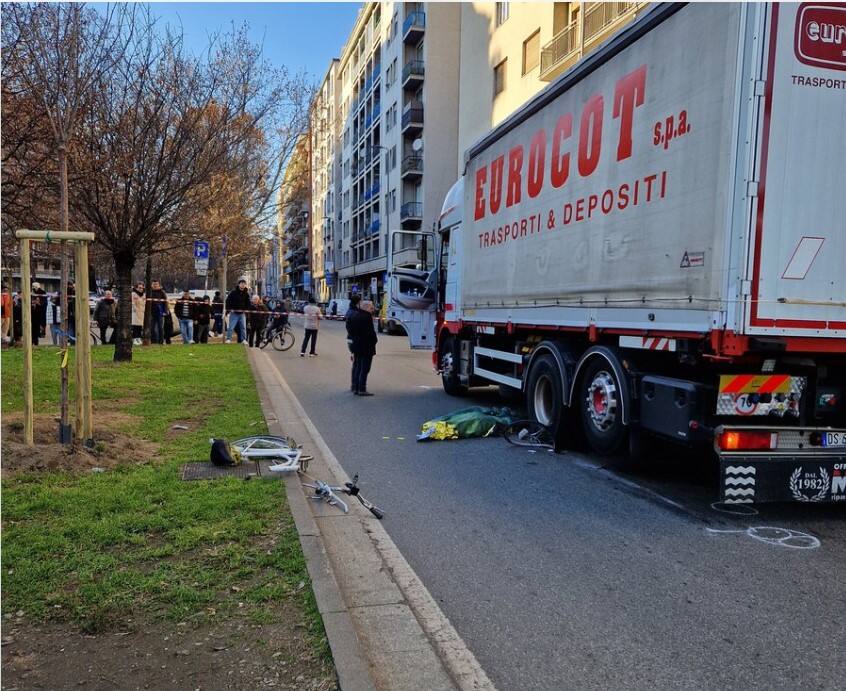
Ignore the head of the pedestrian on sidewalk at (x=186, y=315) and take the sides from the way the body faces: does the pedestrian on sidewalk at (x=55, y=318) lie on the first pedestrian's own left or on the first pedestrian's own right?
on the first pedestrian's own right

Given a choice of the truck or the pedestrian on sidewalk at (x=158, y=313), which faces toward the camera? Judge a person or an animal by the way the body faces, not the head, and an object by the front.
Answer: the pedestrian on sidewalk

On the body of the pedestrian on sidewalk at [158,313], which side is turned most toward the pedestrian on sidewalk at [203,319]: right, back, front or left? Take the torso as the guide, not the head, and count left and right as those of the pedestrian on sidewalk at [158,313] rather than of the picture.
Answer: left

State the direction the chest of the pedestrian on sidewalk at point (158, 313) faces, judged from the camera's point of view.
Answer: toward the camera

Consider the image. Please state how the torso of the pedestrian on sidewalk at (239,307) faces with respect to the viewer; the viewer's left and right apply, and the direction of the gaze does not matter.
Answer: facing the viewer

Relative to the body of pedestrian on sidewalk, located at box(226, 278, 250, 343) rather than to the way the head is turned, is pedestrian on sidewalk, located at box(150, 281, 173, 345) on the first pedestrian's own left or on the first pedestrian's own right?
on the first pedestrian's own right

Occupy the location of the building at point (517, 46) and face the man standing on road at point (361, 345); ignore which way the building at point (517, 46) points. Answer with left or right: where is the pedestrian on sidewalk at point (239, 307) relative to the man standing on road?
right

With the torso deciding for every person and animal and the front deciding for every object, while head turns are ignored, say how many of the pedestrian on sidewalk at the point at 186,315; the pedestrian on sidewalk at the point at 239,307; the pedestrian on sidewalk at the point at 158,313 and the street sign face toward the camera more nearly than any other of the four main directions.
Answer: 4

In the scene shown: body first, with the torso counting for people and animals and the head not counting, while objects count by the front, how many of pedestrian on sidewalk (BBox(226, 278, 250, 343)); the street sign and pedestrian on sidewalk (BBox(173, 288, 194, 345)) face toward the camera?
3

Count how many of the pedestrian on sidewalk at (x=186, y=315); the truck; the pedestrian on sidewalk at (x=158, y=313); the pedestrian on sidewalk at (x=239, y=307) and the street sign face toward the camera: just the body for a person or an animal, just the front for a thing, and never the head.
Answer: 4

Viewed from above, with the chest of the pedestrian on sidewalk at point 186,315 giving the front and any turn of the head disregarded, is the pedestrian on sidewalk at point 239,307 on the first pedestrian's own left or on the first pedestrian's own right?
on the first pedestrian's own left

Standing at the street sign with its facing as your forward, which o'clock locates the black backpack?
The black backpack is roughly at 12 o'clock from the street sign.

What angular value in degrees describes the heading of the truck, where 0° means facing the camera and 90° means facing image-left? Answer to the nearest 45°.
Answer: approximately 135°
